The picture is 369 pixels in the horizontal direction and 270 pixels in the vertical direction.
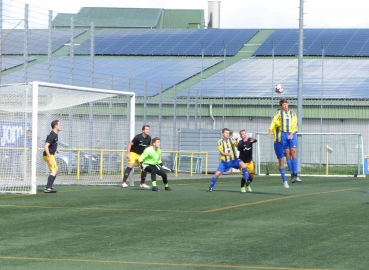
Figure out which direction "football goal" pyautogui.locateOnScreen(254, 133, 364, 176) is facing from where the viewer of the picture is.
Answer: facing the viewer

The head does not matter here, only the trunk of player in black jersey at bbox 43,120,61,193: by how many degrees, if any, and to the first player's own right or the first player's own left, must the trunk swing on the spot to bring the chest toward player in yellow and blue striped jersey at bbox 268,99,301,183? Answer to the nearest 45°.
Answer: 0° — they already face them

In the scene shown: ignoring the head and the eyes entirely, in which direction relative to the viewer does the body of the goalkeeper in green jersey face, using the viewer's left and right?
facing the viewer and to the right of the viewer

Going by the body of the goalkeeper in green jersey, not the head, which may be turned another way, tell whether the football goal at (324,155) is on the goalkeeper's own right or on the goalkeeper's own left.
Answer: on the goalkeeper's own left

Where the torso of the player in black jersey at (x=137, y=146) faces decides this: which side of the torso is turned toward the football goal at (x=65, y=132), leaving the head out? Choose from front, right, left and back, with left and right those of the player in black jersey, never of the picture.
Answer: back

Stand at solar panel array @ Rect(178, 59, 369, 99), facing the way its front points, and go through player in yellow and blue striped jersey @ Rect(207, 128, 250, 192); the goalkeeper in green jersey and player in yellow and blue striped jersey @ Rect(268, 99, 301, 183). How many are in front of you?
3

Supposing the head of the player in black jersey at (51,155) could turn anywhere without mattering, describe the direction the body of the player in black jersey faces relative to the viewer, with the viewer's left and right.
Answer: facing to the right of the viewer

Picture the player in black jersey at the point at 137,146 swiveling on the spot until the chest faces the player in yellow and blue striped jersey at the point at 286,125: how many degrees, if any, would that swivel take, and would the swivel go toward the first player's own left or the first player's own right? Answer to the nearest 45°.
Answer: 0° — they already face them

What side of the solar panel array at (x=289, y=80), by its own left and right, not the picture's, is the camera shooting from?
front

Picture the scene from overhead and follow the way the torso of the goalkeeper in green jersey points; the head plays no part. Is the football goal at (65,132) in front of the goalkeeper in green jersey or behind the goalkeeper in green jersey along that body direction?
behind

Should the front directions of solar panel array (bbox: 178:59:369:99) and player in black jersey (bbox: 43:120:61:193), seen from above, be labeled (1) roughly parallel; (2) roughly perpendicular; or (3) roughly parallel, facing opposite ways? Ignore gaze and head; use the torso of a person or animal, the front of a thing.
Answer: roughly perpendicular

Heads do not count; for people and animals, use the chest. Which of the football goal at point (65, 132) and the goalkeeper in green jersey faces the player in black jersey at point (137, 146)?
the football goal
